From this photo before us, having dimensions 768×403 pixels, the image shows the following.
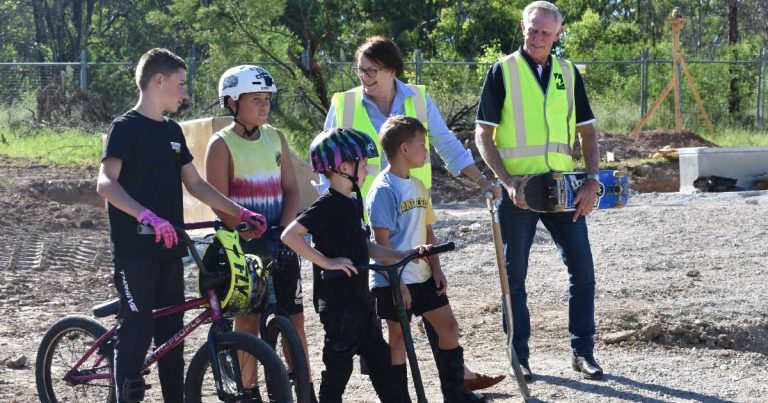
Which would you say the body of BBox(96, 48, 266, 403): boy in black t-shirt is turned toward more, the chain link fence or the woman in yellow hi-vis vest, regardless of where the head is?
the woman in yellow hi-vis vest

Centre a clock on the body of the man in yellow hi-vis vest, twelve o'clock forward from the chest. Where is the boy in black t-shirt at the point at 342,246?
The boy in black t-shirt is roughly at 1 o'clock from the man in yellow hi-vis vest.

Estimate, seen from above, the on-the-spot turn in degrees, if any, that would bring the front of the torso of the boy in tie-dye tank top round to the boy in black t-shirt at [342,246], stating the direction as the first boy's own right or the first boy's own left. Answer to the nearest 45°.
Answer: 0° — they already face them

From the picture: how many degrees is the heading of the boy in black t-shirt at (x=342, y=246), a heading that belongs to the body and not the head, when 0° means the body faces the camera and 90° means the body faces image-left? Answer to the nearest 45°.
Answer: approximately 270°

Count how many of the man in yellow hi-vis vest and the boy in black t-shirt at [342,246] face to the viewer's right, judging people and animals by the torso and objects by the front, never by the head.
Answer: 1

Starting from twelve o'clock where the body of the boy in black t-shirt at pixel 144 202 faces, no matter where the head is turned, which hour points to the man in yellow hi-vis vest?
The man in yellow hi-vis vest is roughly at 10 o'clock from the boy in black t-shirt.

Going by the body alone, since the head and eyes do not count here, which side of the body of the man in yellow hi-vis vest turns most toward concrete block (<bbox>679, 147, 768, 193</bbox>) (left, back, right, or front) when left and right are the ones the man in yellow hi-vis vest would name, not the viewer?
back

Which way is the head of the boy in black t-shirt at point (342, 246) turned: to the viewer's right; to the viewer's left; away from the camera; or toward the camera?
to the viewer's right

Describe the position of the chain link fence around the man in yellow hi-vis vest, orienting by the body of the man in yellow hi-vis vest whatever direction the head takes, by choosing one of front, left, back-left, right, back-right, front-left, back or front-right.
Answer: back

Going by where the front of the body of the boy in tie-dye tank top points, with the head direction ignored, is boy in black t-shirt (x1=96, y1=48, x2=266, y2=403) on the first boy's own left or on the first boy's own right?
on the first boy's own right

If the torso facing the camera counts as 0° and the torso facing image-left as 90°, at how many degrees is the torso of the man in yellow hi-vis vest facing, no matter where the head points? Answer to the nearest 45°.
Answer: approximately 0°

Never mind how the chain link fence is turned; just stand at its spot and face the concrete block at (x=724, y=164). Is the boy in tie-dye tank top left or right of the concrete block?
right

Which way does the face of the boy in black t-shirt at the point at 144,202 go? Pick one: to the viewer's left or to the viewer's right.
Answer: to the viewer's right

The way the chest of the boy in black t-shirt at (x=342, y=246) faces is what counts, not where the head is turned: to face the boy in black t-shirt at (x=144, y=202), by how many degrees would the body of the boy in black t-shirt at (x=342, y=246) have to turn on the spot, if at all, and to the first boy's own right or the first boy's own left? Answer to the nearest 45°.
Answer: approximately 180°

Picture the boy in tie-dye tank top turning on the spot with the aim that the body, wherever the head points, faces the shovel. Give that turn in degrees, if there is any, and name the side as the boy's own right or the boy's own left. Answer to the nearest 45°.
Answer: approximately 45° to the boy's own left

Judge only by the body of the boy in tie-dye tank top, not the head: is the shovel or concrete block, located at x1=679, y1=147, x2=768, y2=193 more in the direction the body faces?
the shovel
